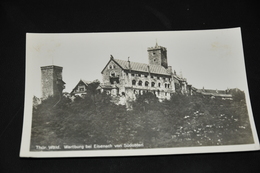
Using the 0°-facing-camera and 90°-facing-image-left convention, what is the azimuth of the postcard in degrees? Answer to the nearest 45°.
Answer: approximately 0°
